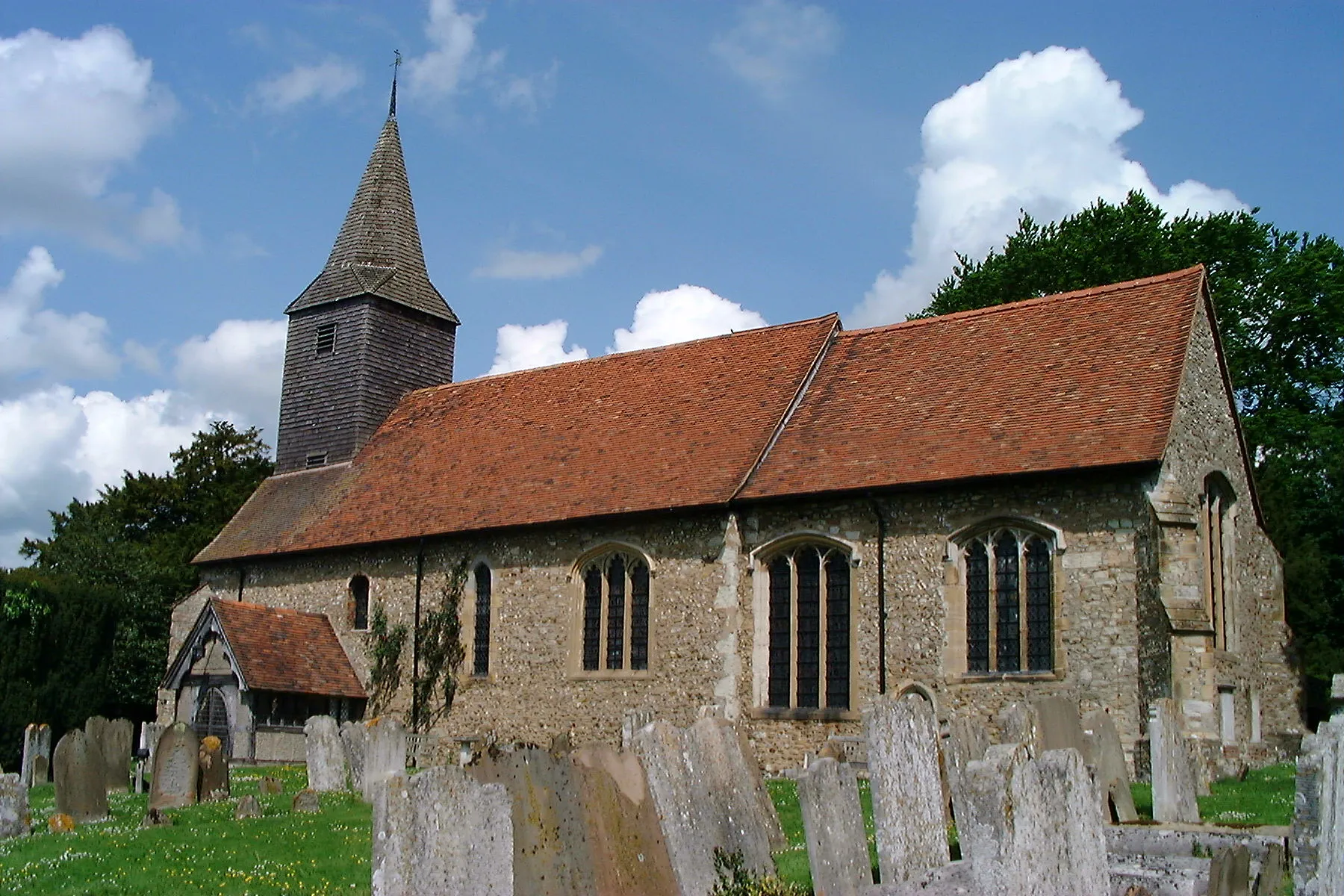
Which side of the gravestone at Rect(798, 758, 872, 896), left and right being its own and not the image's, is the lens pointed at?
front

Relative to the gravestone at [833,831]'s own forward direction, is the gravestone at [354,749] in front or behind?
behind

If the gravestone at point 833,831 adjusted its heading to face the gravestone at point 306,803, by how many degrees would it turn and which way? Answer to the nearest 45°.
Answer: approximately 135° to its right

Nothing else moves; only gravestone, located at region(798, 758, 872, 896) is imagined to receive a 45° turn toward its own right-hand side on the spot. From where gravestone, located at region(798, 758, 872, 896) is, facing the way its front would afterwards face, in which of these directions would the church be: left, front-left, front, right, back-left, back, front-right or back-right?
back-right

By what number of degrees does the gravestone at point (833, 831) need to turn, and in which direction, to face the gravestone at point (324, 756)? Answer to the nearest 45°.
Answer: approximately 135° to its right

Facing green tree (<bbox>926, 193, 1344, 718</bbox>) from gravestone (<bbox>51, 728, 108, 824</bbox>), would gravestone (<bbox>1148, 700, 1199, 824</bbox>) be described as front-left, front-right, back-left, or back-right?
front-right

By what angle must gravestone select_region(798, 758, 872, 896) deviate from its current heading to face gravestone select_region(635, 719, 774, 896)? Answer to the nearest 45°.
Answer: approximately 135° to its right

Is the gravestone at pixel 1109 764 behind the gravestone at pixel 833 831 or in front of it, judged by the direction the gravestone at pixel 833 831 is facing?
behind

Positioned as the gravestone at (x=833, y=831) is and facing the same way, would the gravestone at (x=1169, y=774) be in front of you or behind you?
behind

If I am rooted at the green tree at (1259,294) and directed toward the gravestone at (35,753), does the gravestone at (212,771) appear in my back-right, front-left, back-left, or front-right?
front-left
